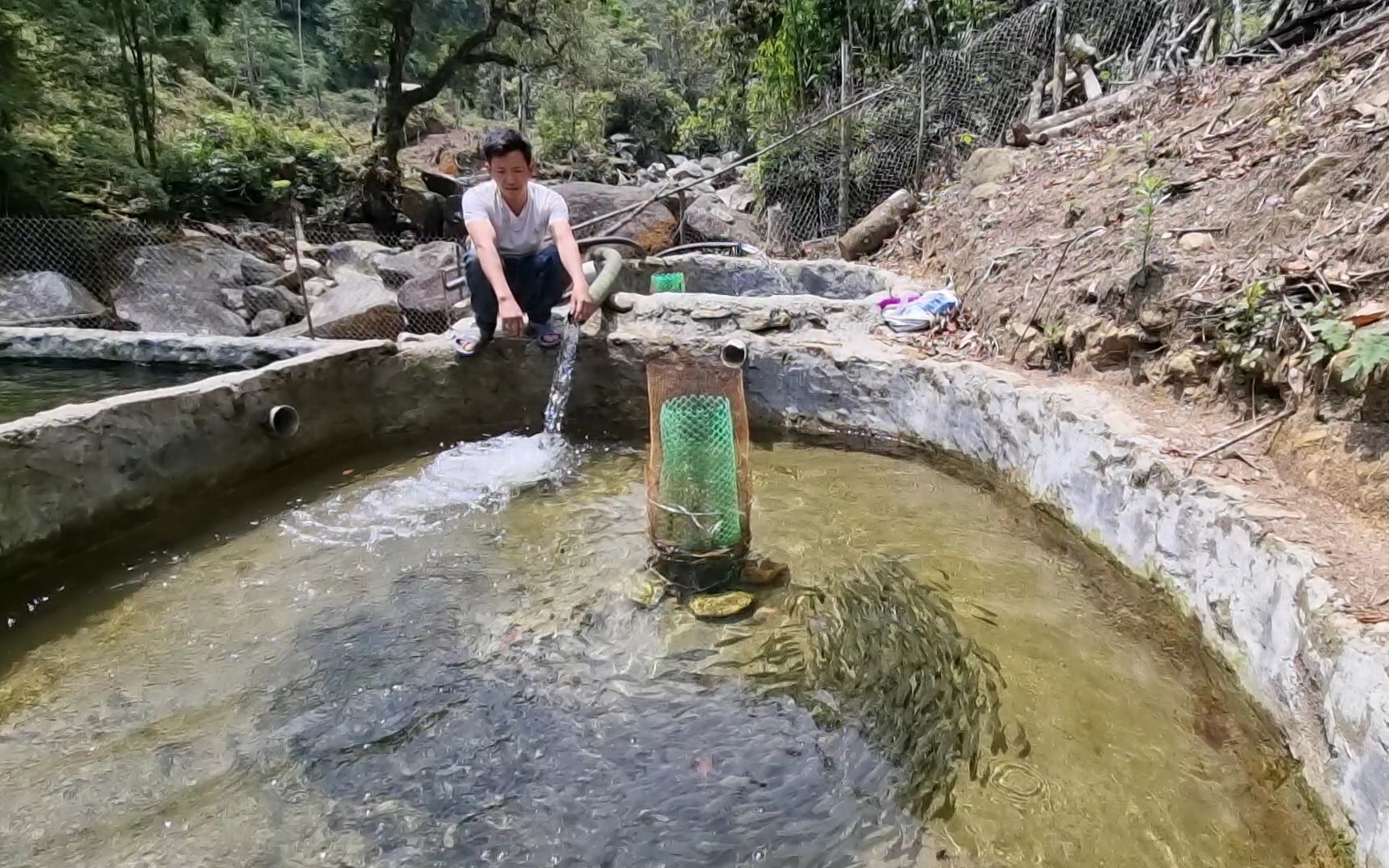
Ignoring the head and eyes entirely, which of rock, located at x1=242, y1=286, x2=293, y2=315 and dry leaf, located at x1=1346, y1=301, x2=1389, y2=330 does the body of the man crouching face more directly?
the dry leaf

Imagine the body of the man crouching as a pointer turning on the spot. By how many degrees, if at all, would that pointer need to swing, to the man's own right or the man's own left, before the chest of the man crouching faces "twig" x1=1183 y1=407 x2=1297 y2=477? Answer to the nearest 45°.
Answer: approximately 45° to the man's own left

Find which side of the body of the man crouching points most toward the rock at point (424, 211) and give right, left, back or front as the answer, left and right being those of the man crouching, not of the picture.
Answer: back

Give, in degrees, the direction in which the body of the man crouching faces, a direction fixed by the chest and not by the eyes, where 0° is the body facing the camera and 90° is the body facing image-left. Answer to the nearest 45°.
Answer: approximately 0°

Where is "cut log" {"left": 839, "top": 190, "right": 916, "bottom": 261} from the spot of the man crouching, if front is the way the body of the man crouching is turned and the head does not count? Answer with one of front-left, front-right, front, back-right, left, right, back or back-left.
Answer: back-left

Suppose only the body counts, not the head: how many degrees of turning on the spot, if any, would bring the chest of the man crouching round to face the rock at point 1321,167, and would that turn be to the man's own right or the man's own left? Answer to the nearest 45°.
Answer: approximately 90° to the man's own left

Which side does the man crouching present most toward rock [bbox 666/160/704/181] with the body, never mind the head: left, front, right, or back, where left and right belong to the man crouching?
back

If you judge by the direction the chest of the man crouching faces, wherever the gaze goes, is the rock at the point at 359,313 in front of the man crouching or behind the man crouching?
behind

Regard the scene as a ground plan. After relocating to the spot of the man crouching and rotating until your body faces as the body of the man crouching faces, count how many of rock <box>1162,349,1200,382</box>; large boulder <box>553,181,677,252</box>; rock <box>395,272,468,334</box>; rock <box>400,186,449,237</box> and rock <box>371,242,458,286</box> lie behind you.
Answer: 4

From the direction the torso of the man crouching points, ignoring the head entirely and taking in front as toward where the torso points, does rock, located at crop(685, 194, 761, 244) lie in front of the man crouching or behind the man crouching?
behind

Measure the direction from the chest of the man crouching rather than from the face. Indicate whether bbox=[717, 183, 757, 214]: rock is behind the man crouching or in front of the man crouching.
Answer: behind
